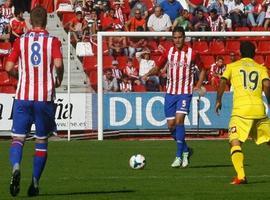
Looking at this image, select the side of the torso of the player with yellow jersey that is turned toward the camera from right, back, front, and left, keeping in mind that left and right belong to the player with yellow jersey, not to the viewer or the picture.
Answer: back

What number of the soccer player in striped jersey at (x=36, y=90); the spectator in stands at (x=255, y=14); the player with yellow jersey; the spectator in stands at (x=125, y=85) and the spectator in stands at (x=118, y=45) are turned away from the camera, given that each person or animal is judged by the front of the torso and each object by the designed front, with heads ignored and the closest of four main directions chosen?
2

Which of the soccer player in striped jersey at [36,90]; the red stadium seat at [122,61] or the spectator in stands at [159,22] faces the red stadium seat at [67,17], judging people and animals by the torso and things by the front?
the soccer player in striped jersey

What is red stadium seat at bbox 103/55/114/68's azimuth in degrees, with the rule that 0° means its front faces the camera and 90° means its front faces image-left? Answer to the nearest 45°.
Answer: approximately 0°

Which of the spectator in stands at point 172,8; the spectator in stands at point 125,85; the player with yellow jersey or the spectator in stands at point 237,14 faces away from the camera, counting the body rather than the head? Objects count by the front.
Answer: the player with yellow jersey

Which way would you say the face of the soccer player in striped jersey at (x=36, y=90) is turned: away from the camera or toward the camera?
away from the camera

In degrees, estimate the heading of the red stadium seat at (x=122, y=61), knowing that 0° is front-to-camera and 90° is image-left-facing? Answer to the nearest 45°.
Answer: approximately 0°

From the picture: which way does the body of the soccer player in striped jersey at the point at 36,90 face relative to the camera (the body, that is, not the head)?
away from the camera

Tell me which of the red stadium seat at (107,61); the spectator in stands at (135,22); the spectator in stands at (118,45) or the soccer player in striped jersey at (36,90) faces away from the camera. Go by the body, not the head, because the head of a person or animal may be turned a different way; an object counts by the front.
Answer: the soccer player in striped jersey

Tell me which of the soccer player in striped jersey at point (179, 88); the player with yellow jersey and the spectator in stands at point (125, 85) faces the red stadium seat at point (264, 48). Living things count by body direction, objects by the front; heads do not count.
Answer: the player with yellow jersey
